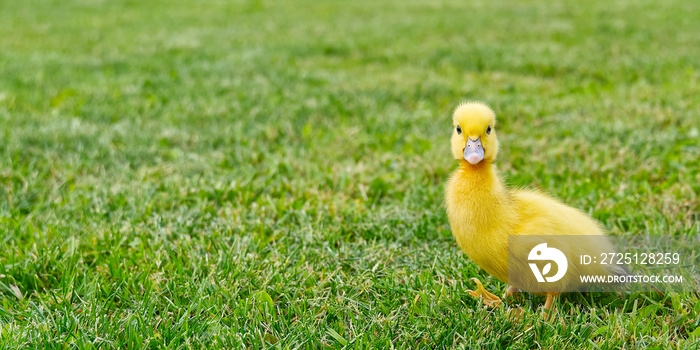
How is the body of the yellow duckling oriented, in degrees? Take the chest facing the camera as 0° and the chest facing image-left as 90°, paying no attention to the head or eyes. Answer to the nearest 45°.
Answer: approximately 45°
